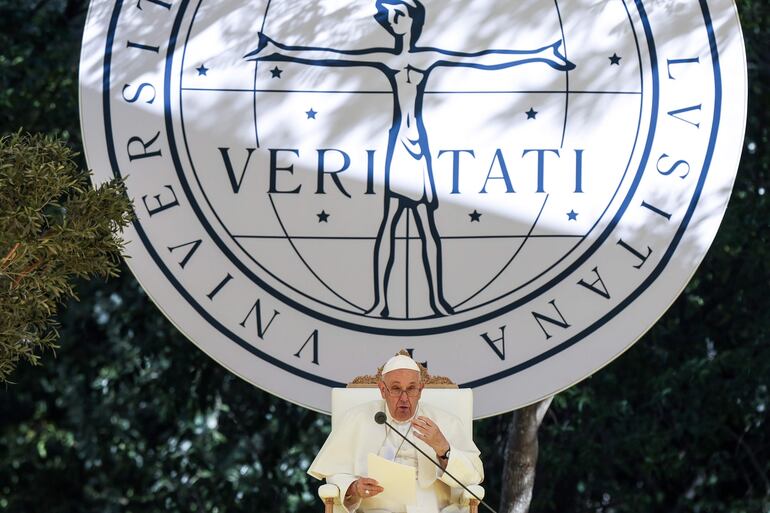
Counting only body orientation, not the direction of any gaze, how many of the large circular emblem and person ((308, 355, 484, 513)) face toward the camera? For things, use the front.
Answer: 2

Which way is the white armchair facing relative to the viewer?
toward the camera

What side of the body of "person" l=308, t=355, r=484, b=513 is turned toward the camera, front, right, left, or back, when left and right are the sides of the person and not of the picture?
front
